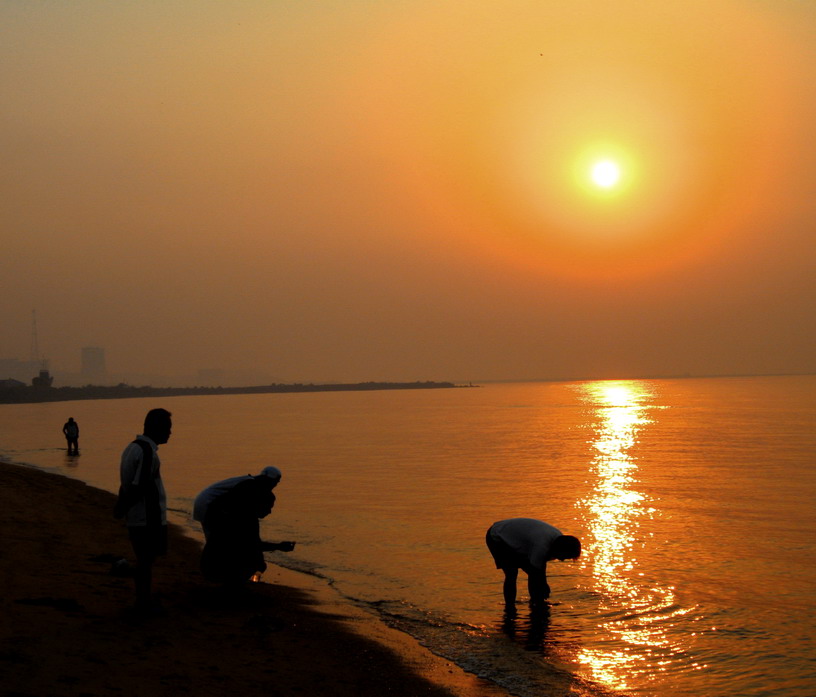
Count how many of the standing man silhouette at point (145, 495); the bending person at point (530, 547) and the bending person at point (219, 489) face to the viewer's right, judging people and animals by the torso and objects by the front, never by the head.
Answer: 3

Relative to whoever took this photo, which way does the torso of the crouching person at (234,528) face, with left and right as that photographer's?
facing to the right of the viewer

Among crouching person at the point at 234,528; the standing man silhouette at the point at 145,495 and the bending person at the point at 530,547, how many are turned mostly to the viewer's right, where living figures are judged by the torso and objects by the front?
3

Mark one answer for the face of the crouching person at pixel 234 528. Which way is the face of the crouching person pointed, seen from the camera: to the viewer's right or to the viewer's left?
to the viewer's right

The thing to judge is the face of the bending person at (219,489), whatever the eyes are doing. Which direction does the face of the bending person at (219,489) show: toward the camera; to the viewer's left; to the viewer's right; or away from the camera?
to the viewer's right

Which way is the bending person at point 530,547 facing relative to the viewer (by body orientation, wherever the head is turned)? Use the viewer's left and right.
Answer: facing to the right of the viewer

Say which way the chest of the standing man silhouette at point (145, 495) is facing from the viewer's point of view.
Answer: to the viewer's right

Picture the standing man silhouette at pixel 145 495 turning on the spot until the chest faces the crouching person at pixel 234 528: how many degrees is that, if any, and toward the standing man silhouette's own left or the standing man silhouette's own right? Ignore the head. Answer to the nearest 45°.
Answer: approximately 45° to the standing man silhouette's own left

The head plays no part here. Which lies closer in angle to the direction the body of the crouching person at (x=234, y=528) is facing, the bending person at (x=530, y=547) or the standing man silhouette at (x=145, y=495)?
the bending person

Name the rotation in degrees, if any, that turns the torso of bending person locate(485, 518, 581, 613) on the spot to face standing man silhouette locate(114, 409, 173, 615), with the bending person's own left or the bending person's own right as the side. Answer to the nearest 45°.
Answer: approximately 135° to the bending person's own right

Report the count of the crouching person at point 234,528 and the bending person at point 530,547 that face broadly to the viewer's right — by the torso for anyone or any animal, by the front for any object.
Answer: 2

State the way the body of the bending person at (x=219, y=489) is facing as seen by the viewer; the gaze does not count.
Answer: to the viewer's right
